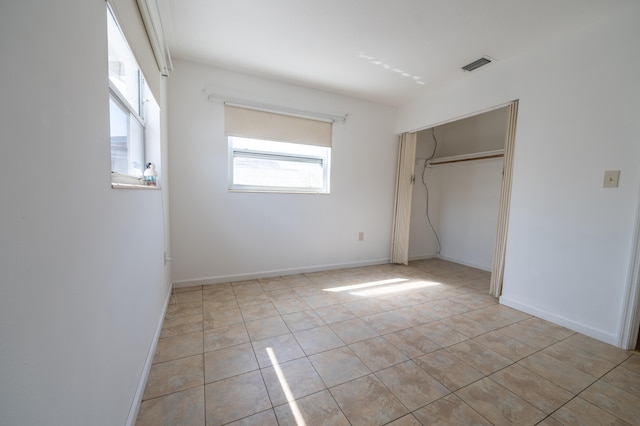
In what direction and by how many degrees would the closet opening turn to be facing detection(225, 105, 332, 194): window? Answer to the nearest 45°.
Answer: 0° — it already faces it

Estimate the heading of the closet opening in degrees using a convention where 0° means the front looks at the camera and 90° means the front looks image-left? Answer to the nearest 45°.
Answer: approximately 45°
